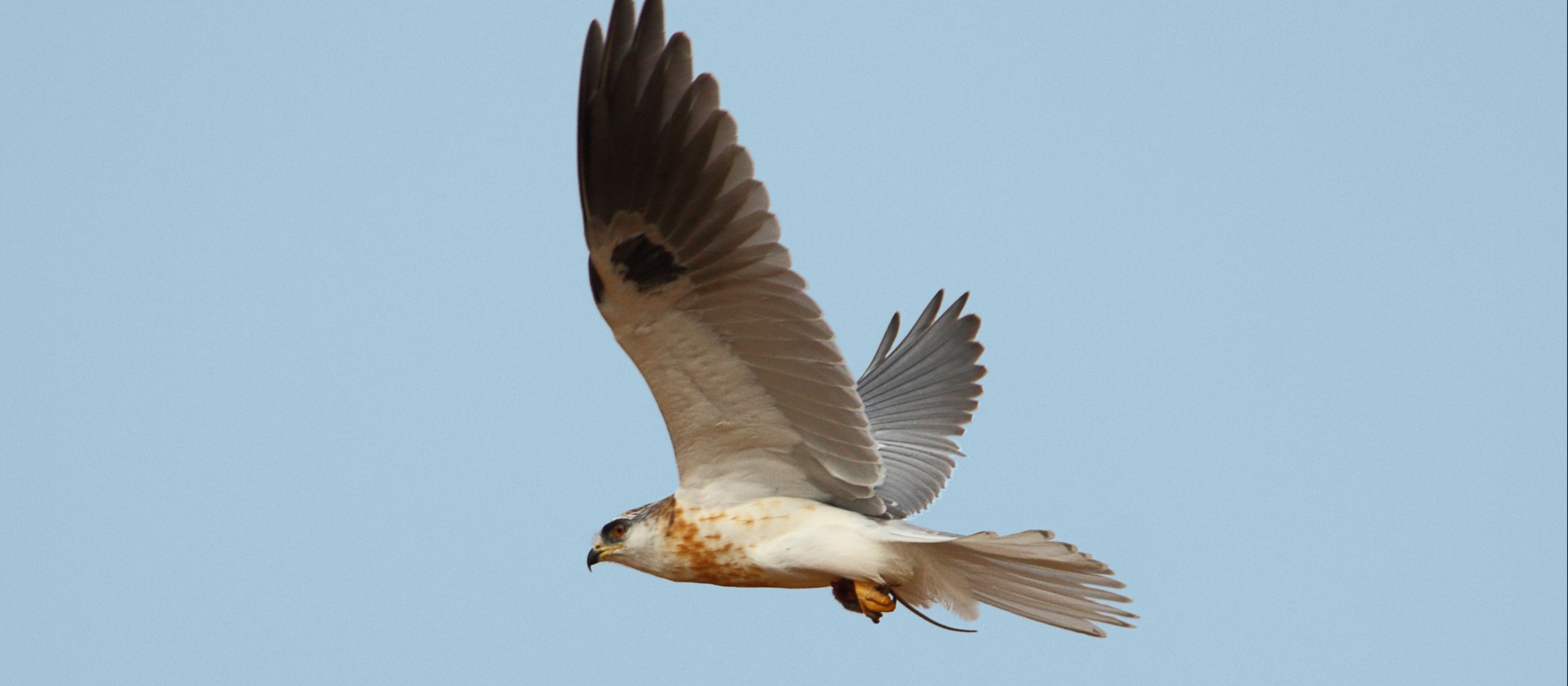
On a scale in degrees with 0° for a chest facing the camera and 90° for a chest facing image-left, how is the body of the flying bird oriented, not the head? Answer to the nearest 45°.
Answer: approximately 90°
